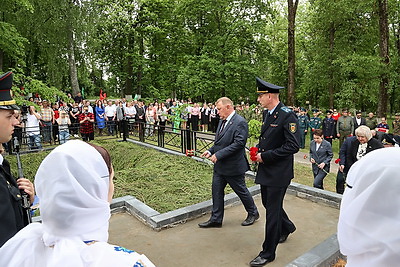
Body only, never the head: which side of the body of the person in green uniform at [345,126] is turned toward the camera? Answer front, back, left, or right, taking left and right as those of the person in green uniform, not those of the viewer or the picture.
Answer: front

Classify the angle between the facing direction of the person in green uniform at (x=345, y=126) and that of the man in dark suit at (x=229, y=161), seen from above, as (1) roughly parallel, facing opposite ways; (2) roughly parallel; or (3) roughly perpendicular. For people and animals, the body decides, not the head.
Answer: roughly perpendicular

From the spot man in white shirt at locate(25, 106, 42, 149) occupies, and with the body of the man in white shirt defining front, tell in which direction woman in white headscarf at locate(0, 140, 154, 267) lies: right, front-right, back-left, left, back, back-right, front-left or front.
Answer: front-right

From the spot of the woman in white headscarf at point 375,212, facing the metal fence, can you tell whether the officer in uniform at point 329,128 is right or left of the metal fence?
right

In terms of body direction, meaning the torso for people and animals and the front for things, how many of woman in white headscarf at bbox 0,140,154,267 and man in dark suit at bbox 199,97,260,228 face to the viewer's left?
1

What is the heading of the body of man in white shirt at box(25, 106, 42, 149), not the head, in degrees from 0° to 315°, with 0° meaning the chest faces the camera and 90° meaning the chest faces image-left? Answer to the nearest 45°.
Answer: approximately 315°

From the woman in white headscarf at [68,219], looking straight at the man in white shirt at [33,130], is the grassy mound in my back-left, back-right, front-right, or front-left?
front-right

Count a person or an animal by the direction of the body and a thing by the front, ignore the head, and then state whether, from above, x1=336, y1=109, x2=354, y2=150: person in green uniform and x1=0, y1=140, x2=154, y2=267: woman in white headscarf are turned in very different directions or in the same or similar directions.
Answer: very different directions

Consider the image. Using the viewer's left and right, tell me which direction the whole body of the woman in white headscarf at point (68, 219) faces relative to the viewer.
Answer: facing away from the viewer and to the right of the viewer

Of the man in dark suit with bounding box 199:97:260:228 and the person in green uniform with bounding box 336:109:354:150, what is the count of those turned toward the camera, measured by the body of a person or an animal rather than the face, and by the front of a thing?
1

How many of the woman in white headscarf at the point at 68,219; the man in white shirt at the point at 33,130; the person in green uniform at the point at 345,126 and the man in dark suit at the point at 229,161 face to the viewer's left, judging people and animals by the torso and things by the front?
1

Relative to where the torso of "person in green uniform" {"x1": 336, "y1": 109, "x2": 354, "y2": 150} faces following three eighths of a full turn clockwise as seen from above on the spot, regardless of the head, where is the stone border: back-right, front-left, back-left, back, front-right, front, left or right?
back-left

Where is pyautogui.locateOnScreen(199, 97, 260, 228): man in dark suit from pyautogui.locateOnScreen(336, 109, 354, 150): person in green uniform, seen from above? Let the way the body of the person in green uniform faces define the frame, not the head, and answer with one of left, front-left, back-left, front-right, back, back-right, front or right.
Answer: front

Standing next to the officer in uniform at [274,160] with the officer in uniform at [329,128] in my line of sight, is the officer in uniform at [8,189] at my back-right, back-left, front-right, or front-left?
back-left

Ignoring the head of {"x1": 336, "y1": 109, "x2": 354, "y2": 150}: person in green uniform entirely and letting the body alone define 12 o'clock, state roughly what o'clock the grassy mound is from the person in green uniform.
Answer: The grassy mound is roughly at 1 o'clock from the person in green uniform.

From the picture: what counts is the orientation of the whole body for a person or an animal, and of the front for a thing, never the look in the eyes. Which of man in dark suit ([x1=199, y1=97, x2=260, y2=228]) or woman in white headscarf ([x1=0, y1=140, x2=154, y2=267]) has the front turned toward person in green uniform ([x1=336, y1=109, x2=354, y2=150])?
the woman in white headscarf

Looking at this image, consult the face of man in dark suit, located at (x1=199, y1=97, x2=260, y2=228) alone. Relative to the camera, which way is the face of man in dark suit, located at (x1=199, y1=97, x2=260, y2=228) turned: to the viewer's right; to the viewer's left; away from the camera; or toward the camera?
to the viewer's left

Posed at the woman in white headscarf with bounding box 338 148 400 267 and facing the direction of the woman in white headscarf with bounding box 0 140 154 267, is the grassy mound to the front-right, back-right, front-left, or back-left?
front-right
